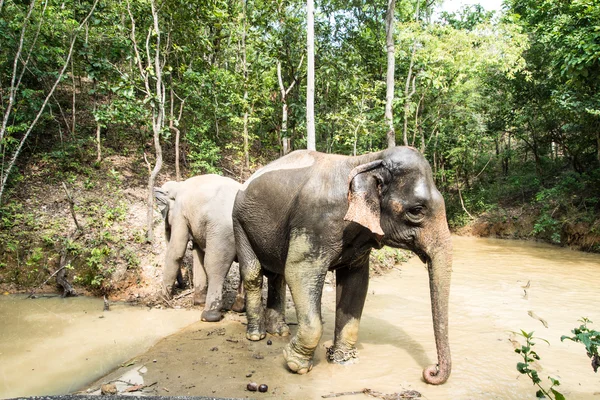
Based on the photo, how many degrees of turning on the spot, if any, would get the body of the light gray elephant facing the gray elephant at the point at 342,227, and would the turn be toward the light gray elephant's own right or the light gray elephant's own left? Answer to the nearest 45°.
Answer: approximately 180°

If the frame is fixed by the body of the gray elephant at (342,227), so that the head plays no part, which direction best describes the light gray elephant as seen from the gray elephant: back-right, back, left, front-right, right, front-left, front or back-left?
back

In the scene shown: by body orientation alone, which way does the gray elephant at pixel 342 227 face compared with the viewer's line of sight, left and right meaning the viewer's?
facing the viewer and to the right of the viewer

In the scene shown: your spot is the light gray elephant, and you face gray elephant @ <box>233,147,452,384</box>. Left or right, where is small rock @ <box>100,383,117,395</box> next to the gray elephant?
right

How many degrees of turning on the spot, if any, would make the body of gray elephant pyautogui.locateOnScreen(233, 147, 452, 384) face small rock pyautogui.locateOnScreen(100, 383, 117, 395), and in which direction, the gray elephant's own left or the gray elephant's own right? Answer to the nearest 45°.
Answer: approximately 135° to the gray elephant's own right

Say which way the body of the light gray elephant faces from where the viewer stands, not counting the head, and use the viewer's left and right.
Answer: facing away from the viewer and to the left of the viewer

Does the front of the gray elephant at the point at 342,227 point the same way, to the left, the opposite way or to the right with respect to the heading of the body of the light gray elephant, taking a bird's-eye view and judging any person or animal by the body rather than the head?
the opposite way
